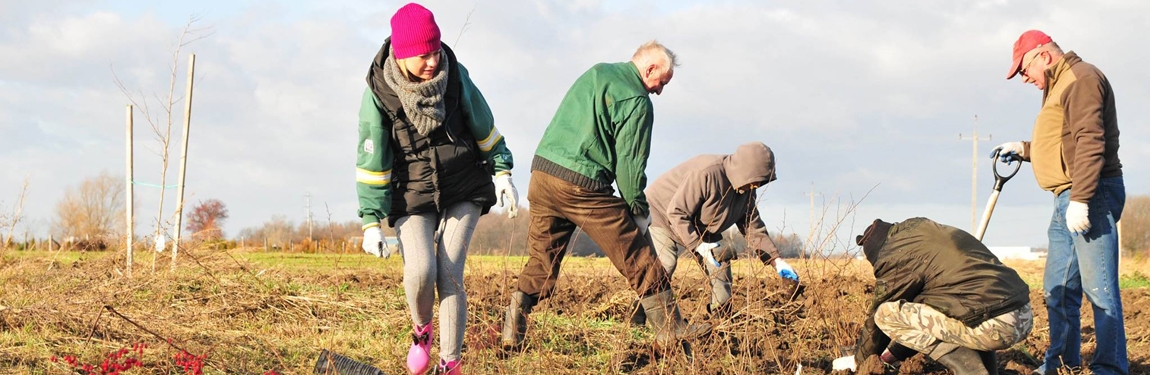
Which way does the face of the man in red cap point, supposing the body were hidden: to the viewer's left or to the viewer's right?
to the viewer's left

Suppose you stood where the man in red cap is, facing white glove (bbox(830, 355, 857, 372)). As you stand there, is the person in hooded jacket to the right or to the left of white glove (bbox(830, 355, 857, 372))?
right

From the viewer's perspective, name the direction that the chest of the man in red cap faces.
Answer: to the viewer's left

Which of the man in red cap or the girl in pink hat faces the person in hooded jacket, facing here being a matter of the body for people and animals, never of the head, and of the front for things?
the man in red cap

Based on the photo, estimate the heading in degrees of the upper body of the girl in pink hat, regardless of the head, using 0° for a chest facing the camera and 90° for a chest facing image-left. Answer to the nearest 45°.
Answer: approximately 0°

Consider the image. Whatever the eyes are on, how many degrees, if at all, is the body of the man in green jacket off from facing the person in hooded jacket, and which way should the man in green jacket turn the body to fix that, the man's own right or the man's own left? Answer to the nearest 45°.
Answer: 0° — they already face them

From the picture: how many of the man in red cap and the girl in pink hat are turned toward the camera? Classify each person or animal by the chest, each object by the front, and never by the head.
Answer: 1

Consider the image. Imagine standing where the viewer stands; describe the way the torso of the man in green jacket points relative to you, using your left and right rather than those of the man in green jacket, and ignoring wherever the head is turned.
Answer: facing away from the viewer and to the right of the viewer
